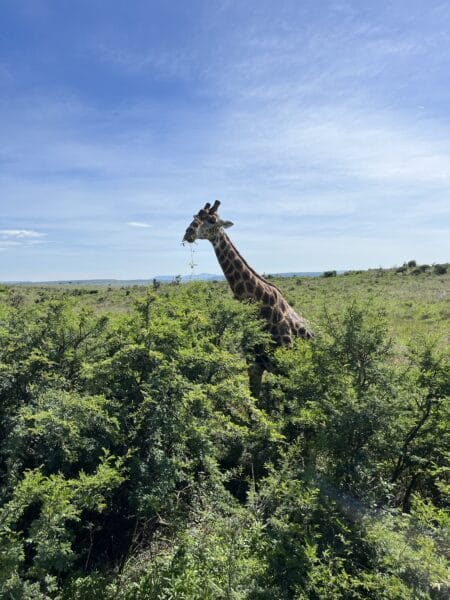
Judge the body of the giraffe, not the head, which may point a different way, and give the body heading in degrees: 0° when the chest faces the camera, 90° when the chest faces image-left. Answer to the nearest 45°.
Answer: approximately 90°
